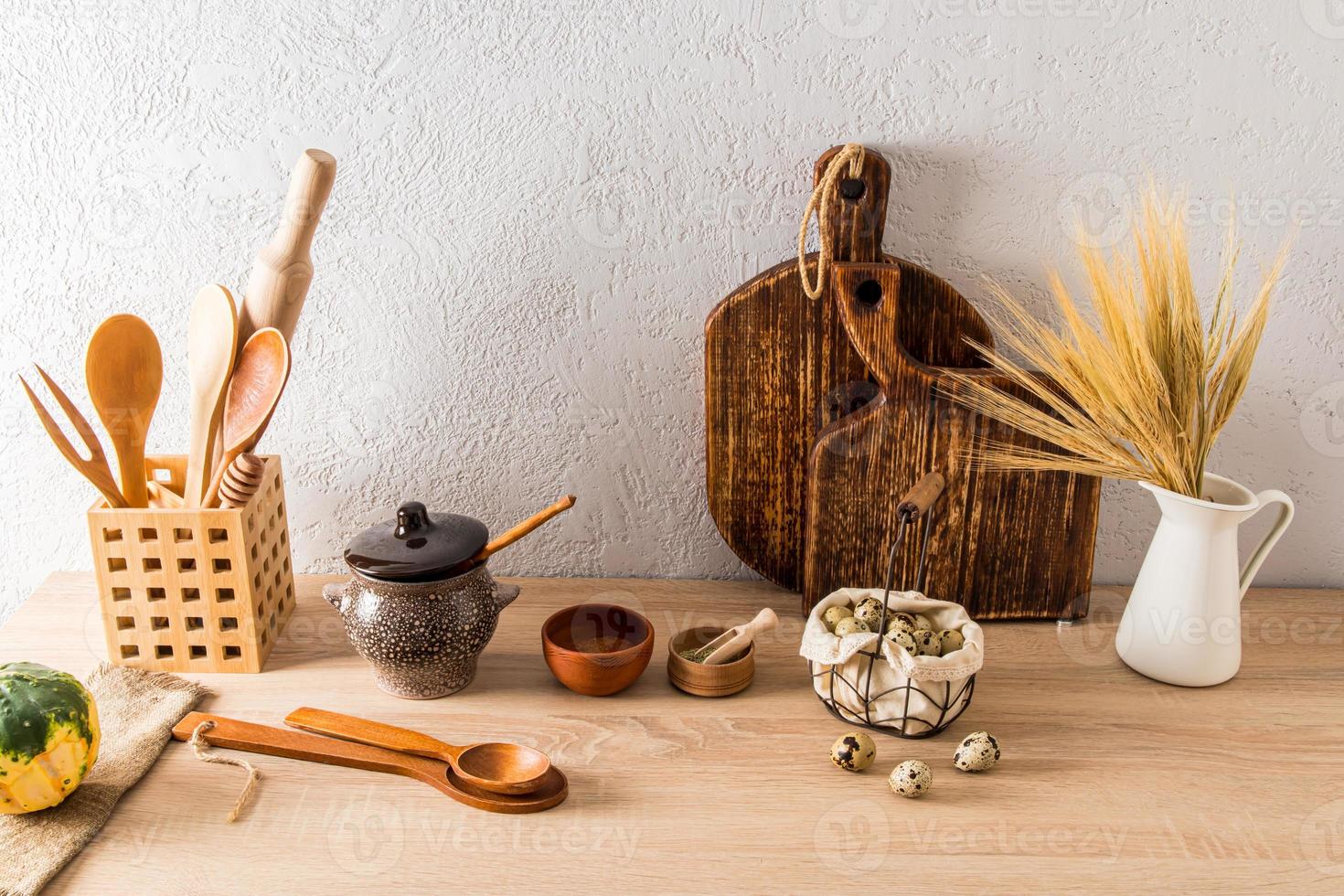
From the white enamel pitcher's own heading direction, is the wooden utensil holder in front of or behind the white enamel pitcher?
in front

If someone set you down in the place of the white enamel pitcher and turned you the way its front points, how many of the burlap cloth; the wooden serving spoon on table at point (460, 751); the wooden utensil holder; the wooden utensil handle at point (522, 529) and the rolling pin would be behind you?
0

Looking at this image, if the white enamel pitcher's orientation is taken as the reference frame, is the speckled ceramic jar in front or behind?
in front

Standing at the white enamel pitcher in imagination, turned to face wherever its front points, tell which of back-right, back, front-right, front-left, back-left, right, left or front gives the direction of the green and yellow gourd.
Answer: front-left

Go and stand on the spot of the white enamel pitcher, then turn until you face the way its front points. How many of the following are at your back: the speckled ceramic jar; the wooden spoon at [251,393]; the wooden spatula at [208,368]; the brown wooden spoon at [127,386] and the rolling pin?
0

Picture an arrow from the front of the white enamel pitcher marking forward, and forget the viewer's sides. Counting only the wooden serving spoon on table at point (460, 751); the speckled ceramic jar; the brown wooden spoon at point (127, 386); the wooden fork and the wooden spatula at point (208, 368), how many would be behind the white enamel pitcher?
0

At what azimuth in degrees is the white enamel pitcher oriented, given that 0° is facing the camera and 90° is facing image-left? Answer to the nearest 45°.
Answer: approximately 90°

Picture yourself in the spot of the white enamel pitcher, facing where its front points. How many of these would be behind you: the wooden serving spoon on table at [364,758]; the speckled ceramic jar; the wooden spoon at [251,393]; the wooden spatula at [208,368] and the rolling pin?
0

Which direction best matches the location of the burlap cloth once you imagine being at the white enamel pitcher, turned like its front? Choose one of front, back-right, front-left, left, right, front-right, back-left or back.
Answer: front-left

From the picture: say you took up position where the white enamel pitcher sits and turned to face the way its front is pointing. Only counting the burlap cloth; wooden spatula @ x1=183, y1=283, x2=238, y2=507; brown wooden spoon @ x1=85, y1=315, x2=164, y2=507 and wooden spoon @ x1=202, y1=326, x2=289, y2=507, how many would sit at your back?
0

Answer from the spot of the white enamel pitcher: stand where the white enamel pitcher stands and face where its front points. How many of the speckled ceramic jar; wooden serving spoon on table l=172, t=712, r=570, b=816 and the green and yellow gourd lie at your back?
0

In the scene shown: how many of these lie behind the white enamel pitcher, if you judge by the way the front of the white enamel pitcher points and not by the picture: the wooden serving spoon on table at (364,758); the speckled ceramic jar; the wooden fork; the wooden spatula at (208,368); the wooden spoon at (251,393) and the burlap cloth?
0
